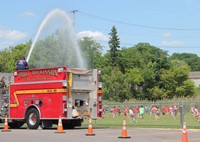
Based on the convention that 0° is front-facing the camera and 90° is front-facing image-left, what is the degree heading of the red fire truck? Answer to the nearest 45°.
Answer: approximately 135°
